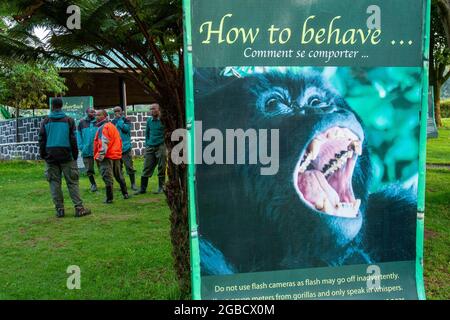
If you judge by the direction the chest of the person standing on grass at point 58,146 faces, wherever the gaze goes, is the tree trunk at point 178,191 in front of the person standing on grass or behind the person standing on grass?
behind

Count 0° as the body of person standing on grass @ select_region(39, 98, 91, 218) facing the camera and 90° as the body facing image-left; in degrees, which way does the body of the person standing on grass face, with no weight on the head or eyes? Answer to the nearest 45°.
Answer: approximately 180°

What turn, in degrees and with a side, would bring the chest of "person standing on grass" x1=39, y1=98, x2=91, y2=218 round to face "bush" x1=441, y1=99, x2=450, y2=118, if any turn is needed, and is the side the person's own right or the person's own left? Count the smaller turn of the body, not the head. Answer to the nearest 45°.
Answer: approximately 45° to the person's own right

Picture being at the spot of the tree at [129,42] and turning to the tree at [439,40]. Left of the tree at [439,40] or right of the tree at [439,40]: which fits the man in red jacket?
left

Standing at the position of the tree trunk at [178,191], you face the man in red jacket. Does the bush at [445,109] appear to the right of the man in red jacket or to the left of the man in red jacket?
right

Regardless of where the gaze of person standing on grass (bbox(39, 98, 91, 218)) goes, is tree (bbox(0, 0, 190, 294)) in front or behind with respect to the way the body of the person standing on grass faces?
behind

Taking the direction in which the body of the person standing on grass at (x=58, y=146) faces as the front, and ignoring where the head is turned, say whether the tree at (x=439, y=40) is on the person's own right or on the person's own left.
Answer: on the person's own right

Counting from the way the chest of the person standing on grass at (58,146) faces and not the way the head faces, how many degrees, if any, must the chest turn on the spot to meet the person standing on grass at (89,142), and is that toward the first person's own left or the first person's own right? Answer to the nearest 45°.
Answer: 0° — they already face them

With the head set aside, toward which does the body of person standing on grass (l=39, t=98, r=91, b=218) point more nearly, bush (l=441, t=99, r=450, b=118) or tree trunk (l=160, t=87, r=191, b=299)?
the bush
